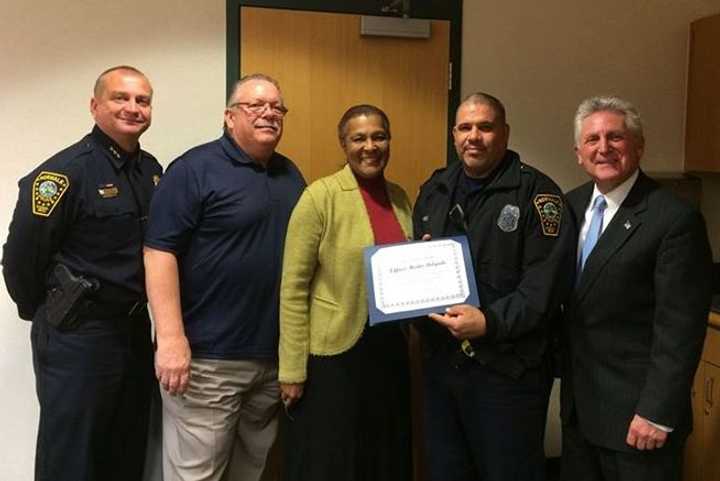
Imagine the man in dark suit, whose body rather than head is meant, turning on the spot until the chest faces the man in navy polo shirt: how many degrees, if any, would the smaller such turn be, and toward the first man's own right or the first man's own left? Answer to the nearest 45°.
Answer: approximately 45° to the first man's own right

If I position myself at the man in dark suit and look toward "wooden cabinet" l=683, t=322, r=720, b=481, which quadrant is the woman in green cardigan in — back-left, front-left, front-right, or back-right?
back-left

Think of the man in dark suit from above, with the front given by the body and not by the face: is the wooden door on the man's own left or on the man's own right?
on the man's own right

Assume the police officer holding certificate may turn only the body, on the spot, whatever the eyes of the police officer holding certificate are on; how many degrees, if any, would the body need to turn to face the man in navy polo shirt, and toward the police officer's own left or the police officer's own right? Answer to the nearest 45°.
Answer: approximately 45° to the police officer's own right

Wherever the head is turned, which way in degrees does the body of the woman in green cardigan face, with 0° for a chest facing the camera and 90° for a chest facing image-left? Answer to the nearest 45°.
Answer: approximately 315°

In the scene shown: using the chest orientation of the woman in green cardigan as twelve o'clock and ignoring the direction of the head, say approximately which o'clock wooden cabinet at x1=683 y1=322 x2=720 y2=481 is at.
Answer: The wooden cabinet is roughly at 10 o'clock from the woman in green cardigan.

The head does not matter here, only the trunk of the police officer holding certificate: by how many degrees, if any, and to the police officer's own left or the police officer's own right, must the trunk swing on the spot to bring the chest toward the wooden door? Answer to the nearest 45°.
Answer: approximately 90° to the police officer's own right

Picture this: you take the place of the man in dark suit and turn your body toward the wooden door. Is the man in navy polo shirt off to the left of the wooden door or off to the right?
left

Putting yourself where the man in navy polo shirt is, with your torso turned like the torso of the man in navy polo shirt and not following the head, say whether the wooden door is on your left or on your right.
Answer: on your left
